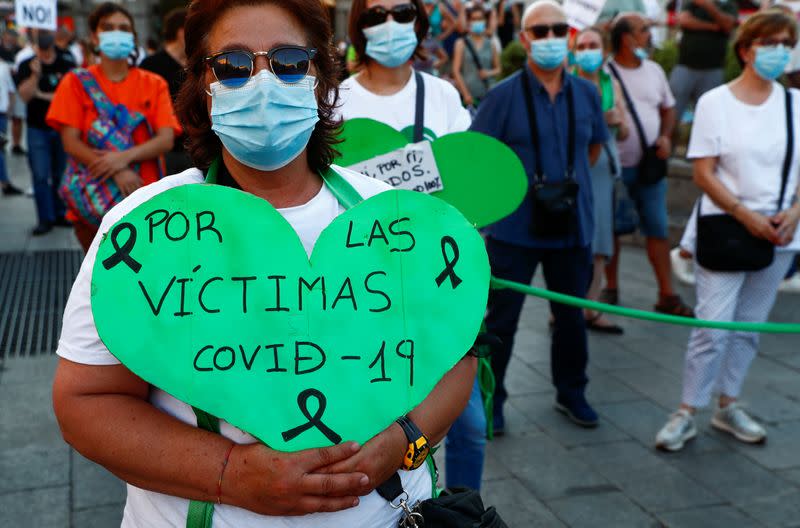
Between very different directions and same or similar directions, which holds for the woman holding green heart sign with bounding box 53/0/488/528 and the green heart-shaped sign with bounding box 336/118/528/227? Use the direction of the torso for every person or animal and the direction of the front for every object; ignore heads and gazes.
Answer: same or similar directions

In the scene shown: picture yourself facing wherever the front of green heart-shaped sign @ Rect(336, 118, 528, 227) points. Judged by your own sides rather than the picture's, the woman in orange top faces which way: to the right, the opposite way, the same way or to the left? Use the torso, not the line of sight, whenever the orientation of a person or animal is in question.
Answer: the same way

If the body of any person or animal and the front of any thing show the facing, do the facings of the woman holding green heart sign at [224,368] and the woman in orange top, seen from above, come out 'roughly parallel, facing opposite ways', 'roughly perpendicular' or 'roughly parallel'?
roughly parallel

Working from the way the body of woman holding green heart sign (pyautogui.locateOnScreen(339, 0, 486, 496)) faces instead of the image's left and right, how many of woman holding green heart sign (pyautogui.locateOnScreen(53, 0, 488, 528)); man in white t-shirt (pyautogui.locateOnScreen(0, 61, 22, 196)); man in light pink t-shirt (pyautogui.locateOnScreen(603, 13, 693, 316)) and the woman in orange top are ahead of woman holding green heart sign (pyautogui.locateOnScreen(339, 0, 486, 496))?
1

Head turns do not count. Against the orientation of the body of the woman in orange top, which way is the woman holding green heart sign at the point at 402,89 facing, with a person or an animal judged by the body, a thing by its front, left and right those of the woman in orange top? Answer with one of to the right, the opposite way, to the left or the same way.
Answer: the same way

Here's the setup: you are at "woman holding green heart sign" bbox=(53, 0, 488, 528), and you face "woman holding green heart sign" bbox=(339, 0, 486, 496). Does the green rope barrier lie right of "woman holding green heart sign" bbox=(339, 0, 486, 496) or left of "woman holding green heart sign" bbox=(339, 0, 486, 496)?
right

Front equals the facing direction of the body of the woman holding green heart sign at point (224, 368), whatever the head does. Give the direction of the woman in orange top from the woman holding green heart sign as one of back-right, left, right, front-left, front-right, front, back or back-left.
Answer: back

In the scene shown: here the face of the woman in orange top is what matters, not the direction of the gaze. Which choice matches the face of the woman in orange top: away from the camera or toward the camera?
toward the camera

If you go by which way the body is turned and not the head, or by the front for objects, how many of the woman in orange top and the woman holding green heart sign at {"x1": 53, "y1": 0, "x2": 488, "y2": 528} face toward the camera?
2

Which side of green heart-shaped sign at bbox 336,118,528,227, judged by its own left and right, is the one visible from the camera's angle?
front

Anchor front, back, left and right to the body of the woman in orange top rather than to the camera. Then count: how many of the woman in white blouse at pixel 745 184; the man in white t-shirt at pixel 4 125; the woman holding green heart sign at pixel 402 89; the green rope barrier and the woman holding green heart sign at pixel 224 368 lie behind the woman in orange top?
1

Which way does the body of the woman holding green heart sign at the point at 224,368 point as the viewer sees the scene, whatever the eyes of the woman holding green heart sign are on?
toward the camera

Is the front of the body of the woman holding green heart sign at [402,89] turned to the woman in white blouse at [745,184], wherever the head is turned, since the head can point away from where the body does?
no

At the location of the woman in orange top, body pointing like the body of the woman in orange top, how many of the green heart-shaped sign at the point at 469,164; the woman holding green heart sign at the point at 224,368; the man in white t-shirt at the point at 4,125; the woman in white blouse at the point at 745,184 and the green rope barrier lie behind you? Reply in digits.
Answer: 1

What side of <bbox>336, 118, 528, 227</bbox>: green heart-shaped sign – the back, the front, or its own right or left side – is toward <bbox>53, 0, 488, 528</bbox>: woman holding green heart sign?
front

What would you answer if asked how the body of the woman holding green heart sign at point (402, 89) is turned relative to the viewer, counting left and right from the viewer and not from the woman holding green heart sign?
facing the viewer

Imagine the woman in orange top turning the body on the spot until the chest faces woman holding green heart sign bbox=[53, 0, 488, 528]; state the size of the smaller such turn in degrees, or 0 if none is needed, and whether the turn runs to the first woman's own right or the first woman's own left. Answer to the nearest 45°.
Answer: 0° — they already face them

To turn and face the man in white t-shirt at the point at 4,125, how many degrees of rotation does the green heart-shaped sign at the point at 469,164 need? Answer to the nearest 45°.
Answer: approximately 135° to its right
